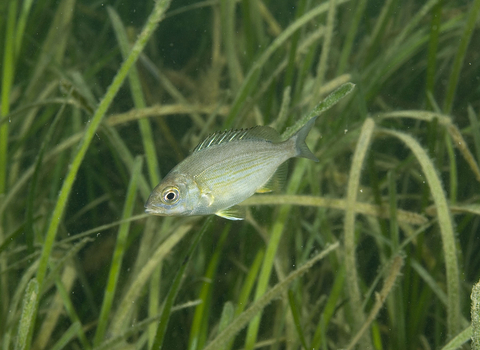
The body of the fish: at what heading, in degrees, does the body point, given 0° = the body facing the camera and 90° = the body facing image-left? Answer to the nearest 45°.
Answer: approximately 90°
